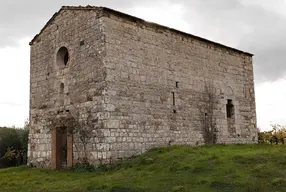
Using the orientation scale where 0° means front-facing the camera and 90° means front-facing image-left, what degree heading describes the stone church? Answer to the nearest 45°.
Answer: approximately 45°

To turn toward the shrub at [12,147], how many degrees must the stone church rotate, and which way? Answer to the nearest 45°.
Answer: approximately 90° to its right
